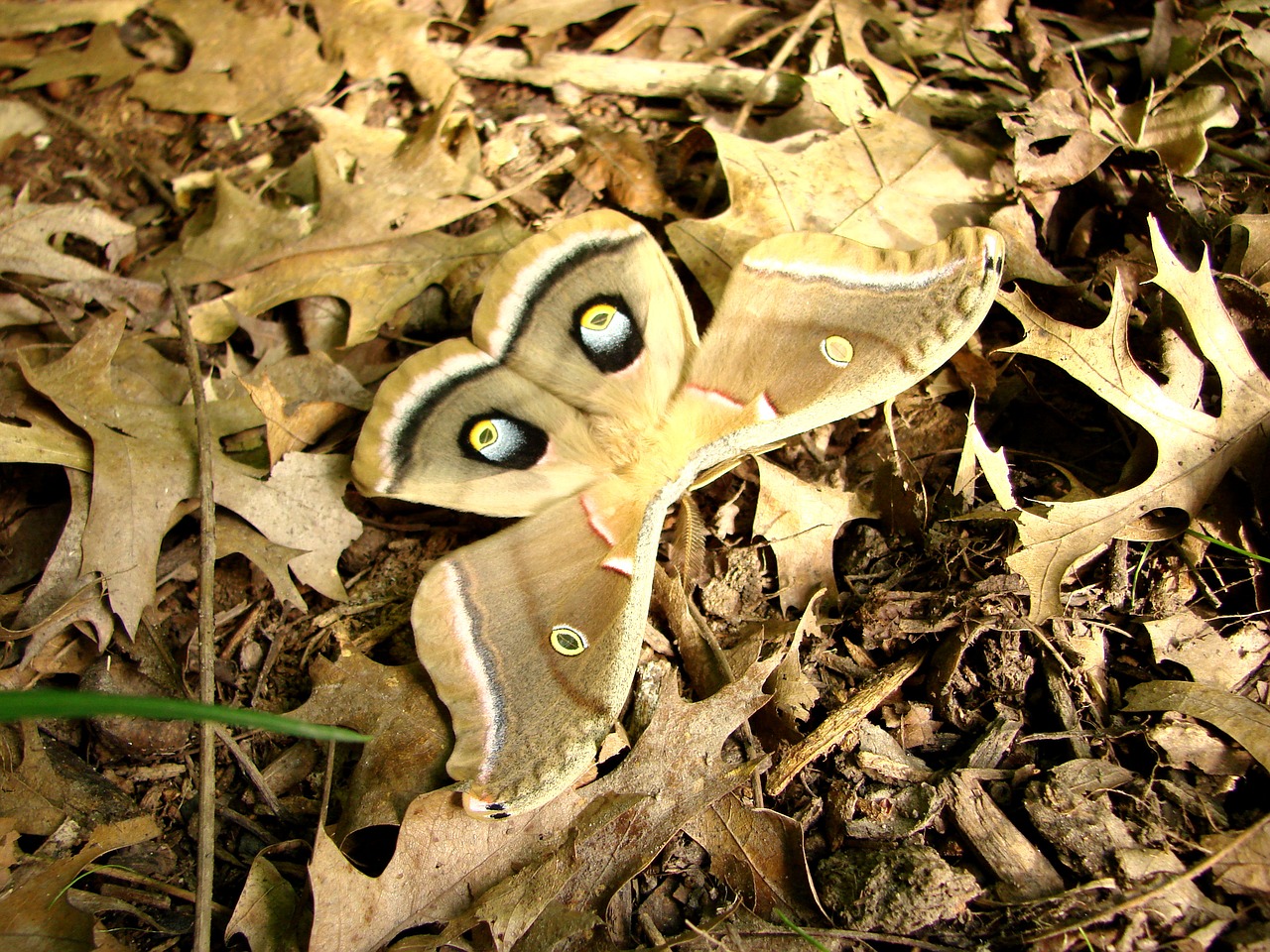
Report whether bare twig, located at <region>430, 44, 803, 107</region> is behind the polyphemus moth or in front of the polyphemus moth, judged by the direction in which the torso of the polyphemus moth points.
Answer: behind

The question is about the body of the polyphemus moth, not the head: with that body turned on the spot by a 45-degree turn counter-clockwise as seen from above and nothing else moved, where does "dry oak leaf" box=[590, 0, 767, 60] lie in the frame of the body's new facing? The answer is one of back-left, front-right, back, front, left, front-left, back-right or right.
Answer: left

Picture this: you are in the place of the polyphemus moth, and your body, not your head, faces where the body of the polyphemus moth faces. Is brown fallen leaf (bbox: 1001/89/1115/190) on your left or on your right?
on your left

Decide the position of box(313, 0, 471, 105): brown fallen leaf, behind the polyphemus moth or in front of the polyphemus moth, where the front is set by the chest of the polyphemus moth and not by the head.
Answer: behind

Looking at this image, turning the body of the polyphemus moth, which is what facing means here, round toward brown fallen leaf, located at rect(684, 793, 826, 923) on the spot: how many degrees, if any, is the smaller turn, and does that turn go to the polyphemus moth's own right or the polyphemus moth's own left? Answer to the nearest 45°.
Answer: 0° — it already faces it

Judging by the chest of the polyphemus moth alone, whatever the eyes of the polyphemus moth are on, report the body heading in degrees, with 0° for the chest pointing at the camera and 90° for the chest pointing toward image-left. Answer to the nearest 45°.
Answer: approximately 315°

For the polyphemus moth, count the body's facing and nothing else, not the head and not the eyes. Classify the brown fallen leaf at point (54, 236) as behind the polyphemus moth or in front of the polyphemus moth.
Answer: behind

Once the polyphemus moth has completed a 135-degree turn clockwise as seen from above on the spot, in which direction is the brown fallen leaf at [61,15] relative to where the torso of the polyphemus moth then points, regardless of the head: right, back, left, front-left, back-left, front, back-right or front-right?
front-right

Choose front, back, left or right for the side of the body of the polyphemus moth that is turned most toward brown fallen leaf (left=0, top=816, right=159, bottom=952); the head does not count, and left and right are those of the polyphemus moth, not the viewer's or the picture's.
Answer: right
